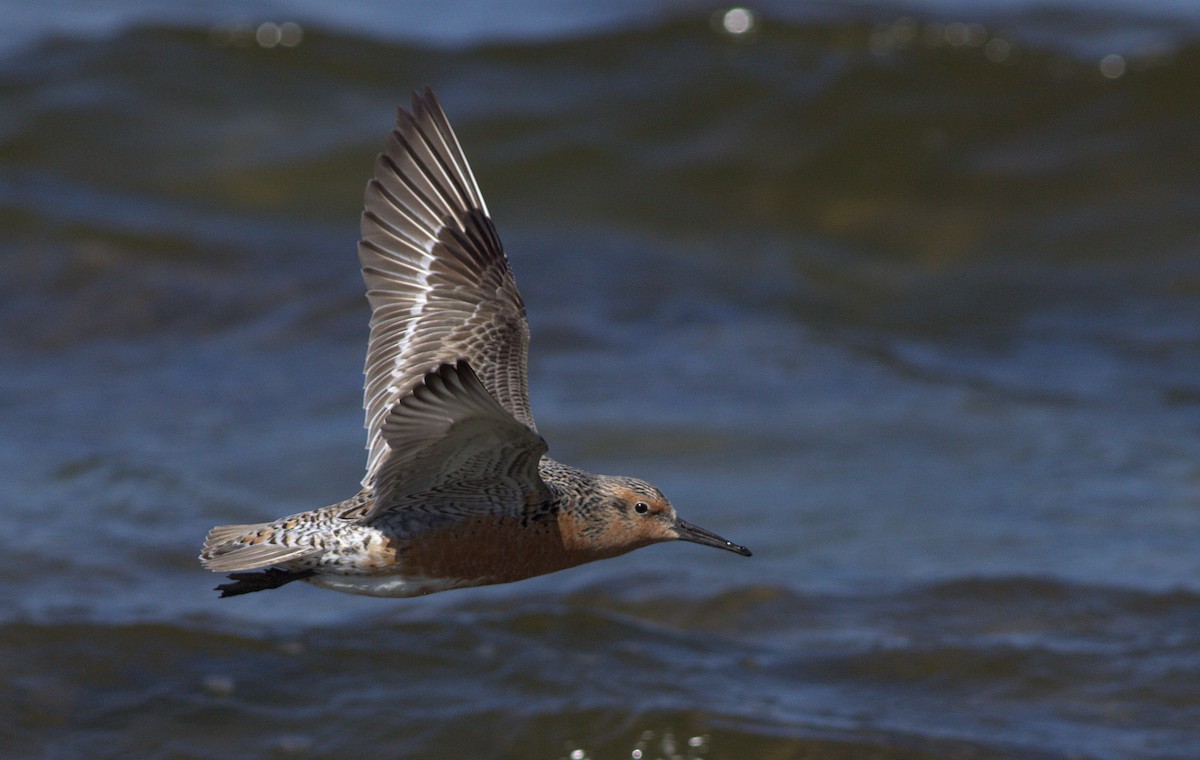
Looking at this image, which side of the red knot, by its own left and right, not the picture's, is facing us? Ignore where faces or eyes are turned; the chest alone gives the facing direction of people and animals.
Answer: right
